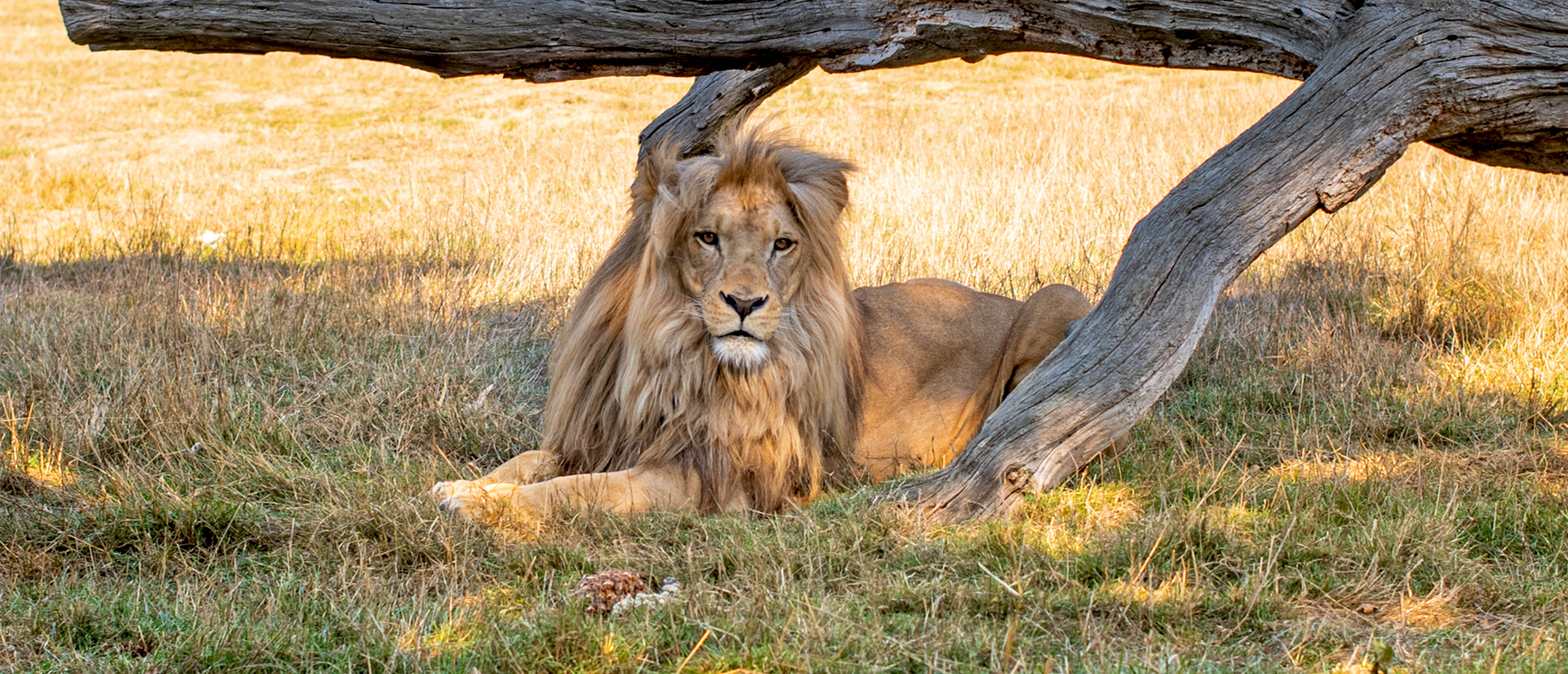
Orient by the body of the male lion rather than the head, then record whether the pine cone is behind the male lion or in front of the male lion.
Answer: in front

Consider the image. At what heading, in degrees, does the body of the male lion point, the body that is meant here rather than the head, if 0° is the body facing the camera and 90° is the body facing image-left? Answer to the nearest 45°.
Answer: approximately 45°
